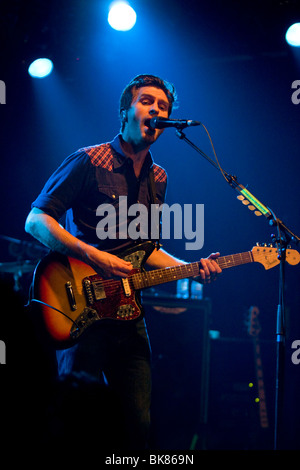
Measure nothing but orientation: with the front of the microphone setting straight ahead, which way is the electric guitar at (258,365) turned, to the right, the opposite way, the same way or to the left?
to the left

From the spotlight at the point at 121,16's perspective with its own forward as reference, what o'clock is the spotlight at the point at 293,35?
the spotlight at the point at 293,35 is roughly at 9 o'clock from the spotlight at the point at 121,16.

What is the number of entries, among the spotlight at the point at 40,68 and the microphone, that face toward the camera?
1

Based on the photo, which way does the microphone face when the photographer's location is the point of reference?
facing to the left of the viewer

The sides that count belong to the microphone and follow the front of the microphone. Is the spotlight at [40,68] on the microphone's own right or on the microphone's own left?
on the microphone's own right

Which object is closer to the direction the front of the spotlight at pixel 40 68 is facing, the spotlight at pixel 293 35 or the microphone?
the microphone

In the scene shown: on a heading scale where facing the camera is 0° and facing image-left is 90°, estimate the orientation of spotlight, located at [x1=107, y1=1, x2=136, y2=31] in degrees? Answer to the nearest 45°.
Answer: approximately 0°

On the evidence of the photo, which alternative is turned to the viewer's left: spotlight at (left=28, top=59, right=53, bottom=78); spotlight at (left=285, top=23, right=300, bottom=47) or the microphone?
the microphone

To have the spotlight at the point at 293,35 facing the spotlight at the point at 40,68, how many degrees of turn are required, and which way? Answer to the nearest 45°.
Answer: approximately 90° to its right

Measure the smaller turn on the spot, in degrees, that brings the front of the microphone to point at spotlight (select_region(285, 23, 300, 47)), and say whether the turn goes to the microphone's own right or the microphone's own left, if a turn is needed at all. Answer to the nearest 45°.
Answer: approximately 135° to the microphone's own right
